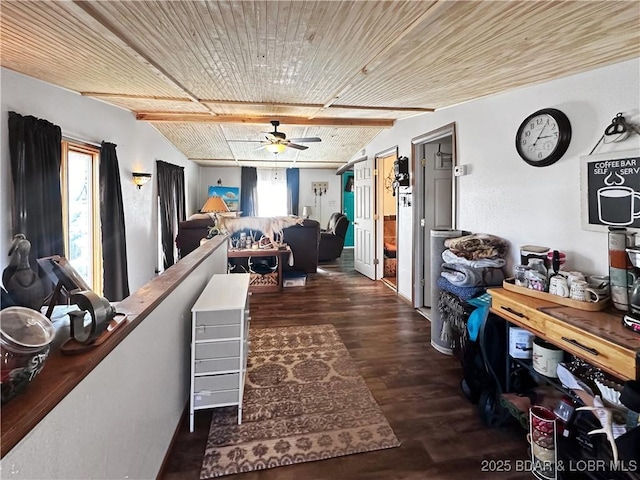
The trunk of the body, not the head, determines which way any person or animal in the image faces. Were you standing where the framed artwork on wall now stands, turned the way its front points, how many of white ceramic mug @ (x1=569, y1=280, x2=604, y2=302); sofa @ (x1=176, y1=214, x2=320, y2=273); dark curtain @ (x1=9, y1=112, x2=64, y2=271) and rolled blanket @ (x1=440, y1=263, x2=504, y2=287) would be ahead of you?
4

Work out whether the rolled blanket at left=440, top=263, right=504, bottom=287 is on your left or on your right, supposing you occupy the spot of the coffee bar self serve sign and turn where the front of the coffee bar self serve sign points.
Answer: on your right

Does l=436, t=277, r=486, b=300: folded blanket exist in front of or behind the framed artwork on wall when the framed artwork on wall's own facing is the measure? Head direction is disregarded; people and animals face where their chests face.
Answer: in front

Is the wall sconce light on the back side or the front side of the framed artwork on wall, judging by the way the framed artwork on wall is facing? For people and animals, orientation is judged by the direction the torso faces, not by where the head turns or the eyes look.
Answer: on the front side

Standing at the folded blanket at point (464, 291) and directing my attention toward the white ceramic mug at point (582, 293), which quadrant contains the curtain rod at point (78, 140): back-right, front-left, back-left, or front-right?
back-right

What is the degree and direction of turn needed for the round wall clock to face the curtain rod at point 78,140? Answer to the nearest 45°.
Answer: approximately 45° to its right
